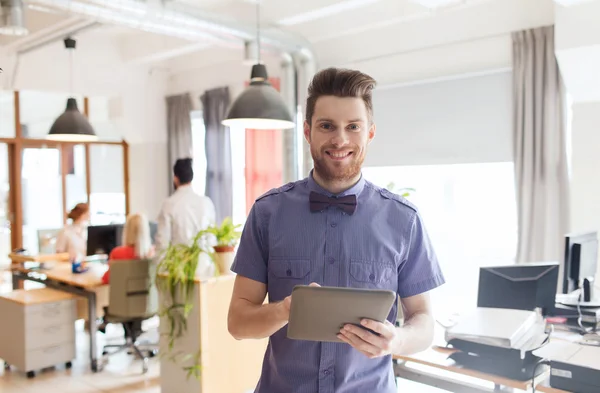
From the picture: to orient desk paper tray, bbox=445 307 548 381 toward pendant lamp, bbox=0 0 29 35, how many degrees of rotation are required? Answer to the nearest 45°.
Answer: approximately 45° to its right

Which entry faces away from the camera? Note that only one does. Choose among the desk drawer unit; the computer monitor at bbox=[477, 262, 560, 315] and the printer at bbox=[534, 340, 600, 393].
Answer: the computer monitor

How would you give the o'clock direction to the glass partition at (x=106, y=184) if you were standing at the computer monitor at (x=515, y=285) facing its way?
The glass partition is roughly at 10 o'clock from the computer monitor.

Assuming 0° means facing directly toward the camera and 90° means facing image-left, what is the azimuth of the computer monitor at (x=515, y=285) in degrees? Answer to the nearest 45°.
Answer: approximately 180°

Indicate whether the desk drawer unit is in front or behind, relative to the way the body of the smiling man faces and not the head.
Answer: behind

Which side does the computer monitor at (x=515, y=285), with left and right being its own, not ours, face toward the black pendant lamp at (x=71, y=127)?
left

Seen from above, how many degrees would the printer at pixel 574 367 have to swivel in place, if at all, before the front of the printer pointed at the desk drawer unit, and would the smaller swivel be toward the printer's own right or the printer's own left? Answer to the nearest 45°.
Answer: approximately 45° to the printer's own right

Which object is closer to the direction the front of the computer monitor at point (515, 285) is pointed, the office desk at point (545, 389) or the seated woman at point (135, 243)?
the seated woman

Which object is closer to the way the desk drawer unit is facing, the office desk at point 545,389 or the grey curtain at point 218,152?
the office desk

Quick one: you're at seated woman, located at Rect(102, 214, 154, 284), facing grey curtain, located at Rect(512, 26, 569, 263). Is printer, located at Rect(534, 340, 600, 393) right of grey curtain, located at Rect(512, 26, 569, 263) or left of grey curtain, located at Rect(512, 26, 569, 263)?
right

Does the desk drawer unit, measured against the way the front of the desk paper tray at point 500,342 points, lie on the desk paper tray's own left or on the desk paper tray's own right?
on the desk paper tray's own right
